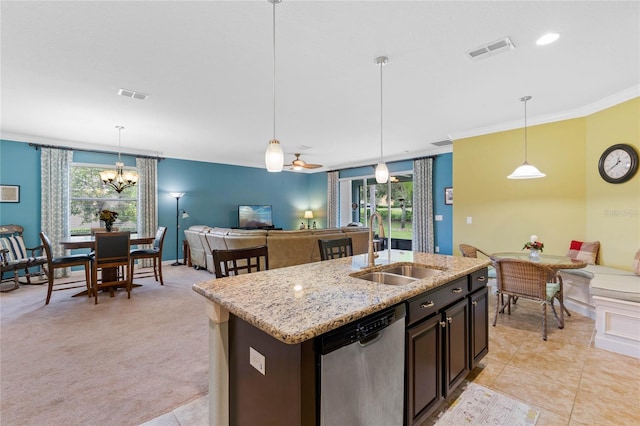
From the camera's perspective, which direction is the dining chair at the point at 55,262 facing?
to the viewer's right

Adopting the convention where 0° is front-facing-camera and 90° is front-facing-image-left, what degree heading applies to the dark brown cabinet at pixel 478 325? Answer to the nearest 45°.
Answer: approximately 315°

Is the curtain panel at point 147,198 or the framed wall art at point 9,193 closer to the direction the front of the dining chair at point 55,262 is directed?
the curtain panel

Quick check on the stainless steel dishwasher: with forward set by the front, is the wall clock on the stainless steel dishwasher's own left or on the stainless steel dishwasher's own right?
on the stainless steel dishwasher's own left

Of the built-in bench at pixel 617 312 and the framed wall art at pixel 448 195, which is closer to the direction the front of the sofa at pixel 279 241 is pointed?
the framed wall art

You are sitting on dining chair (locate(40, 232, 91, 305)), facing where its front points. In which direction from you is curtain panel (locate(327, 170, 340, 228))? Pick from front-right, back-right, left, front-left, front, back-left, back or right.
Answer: front

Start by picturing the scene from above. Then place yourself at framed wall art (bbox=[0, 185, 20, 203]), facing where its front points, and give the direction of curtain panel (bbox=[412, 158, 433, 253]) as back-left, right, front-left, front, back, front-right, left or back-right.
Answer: front-left

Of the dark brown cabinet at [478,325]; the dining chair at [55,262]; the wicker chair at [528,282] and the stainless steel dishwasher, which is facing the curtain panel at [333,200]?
the dining chair

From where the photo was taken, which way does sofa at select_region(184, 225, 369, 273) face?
away from the camera

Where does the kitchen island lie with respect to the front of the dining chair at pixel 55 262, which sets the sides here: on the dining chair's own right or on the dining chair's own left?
on the dining chair's own right

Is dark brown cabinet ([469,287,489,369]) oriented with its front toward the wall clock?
no

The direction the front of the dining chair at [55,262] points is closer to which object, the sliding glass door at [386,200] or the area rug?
the sliding glass door

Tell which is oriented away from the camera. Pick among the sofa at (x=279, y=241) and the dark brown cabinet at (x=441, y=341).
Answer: the sofa

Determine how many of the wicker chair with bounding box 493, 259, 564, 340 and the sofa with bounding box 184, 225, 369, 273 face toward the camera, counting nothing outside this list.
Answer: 0

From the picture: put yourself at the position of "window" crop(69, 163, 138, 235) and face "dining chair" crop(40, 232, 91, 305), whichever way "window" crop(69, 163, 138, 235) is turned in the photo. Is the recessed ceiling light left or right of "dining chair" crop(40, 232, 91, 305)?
left

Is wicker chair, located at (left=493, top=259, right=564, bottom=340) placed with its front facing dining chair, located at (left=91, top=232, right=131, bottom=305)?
no

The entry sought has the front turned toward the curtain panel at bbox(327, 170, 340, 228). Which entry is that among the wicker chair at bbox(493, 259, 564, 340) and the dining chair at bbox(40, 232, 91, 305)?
the dining chair
